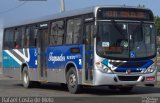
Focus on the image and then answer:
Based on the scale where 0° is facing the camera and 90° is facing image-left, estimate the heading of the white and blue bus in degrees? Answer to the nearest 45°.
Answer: approximately 315°
